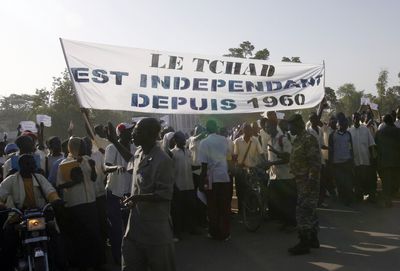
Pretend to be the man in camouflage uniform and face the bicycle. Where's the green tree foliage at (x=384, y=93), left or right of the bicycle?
right

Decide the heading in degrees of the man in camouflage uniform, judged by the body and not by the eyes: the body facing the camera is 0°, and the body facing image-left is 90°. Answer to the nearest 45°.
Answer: approximately 90°

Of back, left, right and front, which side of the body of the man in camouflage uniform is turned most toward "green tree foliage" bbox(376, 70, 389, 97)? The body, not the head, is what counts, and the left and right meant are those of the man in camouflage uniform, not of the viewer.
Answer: right

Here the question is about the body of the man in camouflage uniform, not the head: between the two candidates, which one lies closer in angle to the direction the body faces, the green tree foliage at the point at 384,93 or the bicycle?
the bicycle

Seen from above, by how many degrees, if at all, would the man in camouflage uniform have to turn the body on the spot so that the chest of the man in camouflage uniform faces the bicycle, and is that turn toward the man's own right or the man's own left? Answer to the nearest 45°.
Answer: approximately 45° to the man's own right

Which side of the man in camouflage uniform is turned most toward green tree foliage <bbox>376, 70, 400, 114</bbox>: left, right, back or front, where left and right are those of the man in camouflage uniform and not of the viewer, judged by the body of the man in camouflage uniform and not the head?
right
